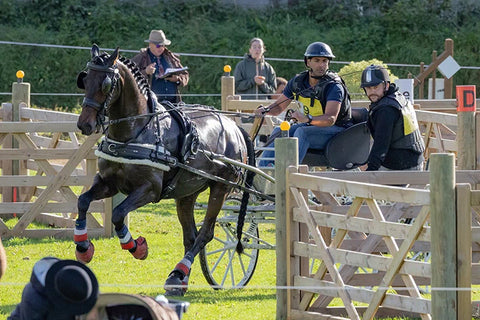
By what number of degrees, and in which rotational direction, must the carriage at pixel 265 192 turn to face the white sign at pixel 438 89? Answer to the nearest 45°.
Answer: approximately 135° to its right

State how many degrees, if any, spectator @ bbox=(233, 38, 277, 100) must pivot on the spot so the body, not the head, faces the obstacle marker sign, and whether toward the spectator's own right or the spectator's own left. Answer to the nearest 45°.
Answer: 0° — they already face it

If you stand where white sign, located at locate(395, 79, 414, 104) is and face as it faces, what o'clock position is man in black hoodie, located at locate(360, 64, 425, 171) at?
The man in black hoodie is roughly at 12 o'clock from the white sign.

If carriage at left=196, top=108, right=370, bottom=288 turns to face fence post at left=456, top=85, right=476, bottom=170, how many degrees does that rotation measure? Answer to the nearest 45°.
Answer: approximately 135° to its left

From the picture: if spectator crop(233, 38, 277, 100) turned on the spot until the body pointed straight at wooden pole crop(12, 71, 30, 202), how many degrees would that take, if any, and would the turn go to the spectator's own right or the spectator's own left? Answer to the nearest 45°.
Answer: approximately 45° to the spectator's own right

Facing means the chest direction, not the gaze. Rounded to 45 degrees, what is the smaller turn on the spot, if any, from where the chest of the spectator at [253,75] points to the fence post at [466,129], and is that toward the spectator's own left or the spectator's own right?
0° — they already face it

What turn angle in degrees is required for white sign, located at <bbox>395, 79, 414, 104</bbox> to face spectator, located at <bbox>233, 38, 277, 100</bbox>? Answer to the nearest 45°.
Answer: approximately 135° to its right

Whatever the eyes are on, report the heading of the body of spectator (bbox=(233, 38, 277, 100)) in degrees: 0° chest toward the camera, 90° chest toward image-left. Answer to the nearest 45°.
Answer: approximately 0°

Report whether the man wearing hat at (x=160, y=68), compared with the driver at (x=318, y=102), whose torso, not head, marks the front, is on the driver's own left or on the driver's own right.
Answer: on the driver's own right

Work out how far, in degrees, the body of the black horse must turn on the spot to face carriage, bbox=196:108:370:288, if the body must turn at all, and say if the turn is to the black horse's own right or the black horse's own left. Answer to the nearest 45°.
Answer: approximately 180°
